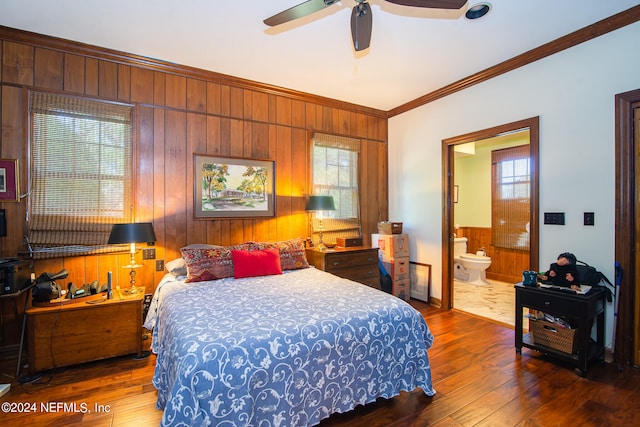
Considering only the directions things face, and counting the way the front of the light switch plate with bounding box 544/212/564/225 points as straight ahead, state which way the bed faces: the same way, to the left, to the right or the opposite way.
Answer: to the left

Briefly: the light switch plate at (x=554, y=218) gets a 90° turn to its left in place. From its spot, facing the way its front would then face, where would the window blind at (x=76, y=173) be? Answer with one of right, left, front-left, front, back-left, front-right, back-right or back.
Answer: back-right

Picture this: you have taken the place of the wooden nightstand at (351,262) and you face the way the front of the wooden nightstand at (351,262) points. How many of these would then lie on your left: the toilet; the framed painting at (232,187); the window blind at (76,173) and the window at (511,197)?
2

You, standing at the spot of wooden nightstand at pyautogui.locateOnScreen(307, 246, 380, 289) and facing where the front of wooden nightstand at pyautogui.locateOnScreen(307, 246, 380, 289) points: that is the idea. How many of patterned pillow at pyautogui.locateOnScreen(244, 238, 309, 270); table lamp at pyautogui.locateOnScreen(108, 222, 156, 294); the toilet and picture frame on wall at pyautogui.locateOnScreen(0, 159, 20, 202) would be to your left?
1

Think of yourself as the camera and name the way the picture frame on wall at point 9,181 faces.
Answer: facing the viewer

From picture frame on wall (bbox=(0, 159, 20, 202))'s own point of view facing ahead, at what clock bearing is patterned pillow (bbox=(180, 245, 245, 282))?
The patterned pillow is roughly at 10 o'clock from the picture frame on wall.

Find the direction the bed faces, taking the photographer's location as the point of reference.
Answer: facing the viewer and to the right of the viewer

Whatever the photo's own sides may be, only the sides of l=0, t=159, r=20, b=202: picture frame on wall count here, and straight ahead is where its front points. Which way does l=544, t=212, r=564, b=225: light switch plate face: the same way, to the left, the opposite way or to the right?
to the right

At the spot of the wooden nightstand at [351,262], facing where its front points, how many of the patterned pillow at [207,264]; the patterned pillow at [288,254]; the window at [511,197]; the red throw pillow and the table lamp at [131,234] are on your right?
4

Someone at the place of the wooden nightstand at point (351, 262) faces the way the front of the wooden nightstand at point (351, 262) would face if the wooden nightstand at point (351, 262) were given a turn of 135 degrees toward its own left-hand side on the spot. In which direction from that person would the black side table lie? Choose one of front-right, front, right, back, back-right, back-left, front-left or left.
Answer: back-right

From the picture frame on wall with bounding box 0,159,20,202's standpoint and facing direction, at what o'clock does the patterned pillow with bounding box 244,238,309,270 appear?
The patterned pillow is roughly at 10 o'clock from the picture frame on wall.
